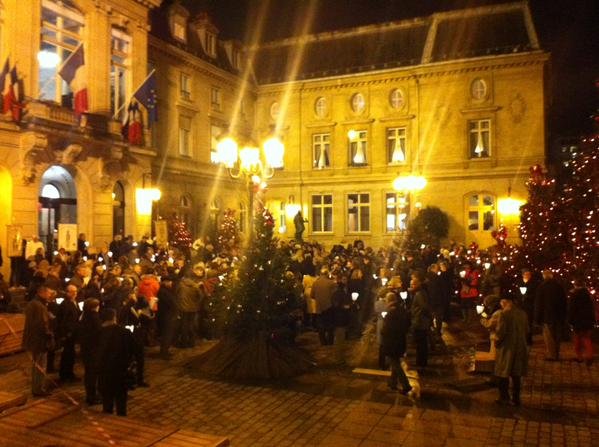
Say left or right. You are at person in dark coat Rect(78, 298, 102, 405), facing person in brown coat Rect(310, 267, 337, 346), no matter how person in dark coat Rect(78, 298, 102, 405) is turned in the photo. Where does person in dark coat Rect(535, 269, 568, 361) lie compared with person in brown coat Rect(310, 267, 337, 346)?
right

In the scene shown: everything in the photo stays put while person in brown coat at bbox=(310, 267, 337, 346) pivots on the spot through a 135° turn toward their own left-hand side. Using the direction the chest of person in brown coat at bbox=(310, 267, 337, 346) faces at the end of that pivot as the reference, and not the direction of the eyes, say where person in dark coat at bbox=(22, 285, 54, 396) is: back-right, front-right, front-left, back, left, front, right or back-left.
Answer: front

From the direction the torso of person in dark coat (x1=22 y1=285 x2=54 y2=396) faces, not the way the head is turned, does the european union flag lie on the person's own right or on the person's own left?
on the person's own left

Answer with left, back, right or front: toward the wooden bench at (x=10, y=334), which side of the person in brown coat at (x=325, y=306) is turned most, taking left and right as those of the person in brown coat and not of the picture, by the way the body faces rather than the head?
left

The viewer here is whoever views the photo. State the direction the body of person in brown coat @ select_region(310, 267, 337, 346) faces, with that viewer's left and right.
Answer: facing away from the viewer

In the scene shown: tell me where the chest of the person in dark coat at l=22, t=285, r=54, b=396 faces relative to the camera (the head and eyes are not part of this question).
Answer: to the viewer's right

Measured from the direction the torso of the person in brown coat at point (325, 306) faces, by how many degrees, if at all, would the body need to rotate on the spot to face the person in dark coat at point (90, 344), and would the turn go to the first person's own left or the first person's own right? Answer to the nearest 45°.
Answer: approximately 135° to the first person's own left

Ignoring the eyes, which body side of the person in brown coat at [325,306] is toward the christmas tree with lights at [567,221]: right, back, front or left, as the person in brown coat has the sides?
right

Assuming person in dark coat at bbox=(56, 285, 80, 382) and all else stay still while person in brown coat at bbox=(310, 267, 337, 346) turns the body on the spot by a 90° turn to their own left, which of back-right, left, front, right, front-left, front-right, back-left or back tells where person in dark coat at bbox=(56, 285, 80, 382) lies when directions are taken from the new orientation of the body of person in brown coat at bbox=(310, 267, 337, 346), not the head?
front-left
